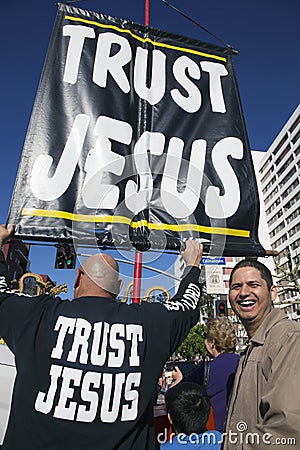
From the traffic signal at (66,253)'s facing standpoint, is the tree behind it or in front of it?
behind

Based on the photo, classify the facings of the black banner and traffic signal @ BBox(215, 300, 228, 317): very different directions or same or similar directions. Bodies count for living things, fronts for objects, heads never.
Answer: same or similar directions

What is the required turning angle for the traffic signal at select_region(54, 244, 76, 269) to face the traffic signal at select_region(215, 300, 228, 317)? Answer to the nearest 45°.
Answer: approximately 135° to its left

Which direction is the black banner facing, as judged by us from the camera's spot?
facing the viewer

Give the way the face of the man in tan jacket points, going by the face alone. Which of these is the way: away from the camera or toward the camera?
toward the camera

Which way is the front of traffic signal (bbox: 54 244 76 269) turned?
toward the camera

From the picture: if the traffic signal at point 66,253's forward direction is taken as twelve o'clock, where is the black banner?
The black banner is roughly at 11 o'clock from the traffic signal.
